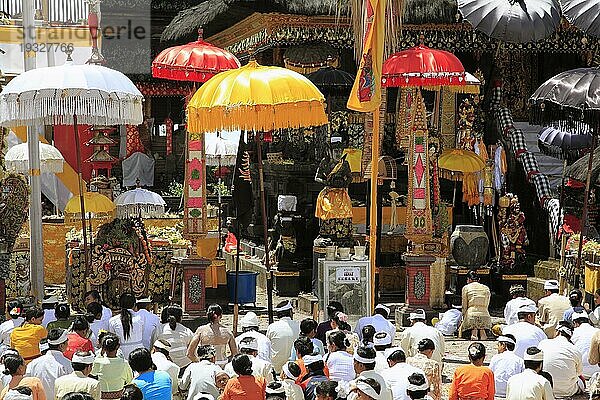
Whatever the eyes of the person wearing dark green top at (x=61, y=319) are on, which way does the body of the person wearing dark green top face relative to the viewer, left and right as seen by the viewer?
facing away from the viewer

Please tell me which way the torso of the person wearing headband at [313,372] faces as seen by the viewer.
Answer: away from the camera

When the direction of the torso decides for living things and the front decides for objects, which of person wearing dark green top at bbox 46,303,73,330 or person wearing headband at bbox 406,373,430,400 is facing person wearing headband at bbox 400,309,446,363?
person wearing headband at bbox 406,373,430,400

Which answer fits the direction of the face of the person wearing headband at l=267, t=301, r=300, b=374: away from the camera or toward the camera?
away from the camera

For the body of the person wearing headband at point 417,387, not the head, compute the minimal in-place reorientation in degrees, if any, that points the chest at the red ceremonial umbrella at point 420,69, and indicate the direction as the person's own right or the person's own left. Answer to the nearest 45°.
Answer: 0° — they already face it

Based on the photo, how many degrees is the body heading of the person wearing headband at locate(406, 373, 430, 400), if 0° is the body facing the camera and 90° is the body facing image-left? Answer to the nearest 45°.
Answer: approximately 180°

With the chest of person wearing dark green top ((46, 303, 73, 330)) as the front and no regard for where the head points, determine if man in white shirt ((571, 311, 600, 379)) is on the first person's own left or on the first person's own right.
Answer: on the first person's own right

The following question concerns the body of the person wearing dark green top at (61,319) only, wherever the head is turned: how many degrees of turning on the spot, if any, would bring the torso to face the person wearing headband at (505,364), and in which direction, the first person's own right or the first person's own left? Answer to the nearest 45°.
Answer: approximately 135° to the first person's own right

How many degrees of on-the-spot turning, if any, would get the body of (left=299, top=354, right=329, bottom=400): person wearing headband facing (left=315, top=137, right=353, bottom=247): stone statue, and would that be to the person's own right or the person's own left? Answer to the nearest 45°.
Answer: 0° — they already face it

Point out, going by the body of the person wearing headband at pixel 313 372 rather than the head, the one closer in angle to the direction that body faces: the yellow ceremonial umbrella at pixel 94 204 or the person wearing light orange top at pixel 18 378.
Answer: the yellow ceremonial umbrella

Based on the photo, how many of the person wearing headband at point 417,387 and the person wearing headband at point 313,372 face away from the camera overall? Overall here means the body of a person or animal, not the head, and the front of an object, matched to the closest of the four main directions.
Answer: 2

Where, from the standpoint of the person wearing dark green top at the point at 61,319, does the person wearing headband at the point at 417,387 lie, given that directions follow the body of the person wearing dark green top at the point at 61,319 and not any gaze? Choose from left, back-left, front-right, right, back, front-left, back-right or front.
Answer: back-right
